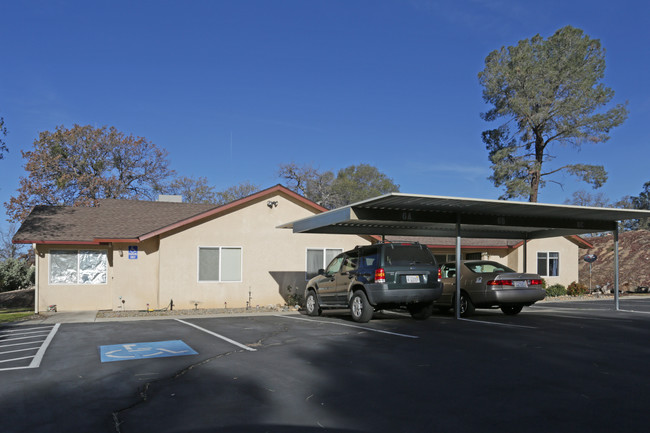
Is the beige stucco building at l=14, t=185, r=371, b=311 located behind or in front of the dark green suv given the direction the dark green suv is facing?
in front

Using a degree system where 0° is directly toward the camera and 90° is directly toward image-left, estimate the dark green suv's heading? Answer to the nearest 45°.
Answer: approximately 135°

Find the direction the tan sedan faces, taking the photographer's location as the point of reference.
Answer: facing away from the viewer and to the left of the viewer

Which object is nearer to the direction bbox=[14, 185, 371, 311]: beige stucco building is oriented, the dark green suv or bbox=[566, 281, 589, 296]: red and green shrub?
the dark green suv

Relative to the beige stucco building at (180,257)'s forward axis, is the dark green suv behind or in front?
in front

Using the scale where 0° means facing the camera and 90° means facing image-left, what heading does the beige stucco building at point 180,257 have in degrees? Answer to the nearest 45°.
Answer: approximately 0°
